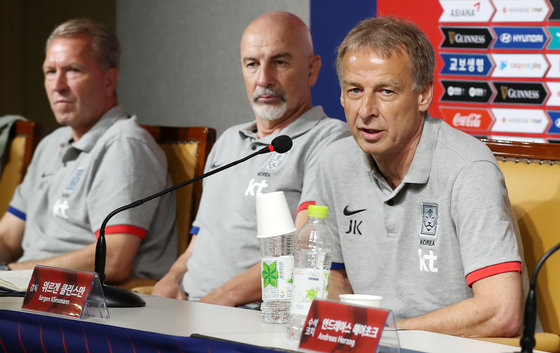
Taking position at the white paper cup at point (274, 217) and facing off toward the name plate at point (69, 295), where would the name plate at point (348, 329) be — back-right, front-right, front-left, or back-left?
back-left

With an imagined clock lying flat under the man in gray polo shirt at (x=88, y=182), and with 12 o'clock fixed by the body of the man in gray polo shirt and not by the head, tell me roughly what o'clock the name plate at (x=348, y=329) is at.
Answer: The name plate is roughly at 10 o'clock from the man in gray polo shirt.

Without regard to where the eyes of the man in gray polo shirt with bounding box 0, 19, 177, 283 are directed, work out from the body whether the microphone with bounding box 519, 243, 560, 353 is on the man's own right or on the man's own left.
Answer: on the man's own left

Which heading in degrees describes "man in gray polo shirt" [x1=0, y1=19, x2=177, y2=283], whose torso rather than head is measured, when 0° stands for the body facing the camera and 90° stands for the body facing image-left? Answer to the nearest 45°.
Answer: approximately 45°

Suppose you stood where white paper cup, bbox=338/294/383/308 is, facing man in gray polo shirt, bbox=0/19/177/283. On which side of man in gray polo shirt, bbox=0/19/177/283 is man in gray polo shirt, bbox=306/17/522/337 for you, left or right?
right

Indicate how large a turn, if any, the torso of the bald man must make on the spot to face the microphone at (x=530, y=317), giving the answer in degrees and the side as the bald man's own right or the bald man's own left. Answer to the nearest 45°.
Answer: approximately 45° to the bald man's own left

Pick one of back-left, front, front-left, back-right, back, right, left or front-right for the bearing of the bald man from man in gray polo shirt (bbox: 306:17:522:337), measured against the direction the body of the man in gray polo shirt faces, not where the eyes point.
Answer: right

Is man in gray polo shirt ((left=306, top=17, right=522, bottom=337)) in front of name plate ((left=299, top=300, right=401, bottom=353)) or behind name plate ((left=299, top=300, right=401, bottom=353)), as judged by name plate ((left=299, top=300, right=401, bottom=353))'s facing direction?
behind

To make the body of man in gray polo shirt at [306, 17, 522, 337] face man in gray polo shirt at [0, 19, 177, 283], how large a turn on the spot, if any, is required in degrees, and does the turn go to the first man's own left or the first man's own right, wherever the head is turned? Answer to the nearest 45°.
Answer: approximately 90° to the first man's own right

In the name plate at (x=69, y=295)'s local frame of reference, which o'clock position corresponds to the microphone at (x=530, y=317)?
The microphone is roughly at 9 o'clock from the name plate.

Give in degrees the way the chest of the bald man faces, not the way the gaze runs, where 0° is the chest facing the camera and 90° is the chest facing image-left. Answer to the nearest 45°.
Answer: approximately 45°
